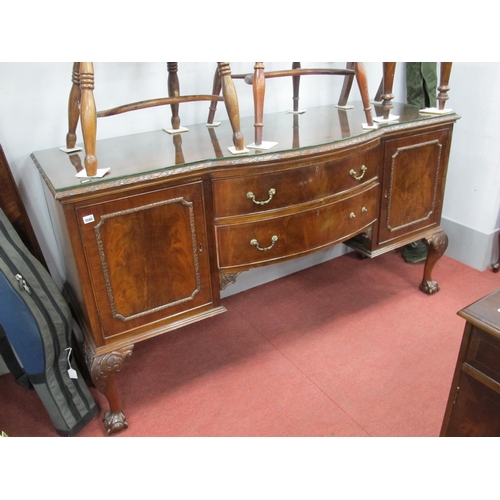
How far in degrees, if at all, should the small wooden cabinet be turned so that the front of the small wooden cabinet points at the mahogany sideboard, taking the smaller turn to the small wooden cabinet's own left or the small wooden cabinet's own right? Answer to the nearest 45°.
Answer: approximately 45° to the small wooden cabinet's own right

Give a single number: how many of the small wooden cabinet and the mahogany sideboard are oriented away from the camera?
0

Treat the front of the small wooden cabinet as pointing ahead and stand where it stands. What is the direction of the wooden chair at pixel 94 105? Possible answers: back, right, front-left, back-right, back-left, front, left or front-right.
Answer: front-right

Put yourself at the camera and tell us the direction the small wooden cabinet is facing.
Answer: facing the viewer and to the left of the viewer

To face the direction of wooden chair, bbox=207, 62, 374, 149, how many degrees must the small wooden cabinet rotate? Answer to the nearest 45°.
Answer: approximately 90° to its right

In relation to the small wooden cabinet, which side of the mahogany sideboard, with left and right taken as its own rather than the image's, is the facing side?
front

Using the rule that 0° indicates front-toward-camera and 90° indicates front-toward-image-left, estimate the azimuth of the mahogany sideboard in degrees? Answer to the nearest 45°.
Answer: approximately 315°
